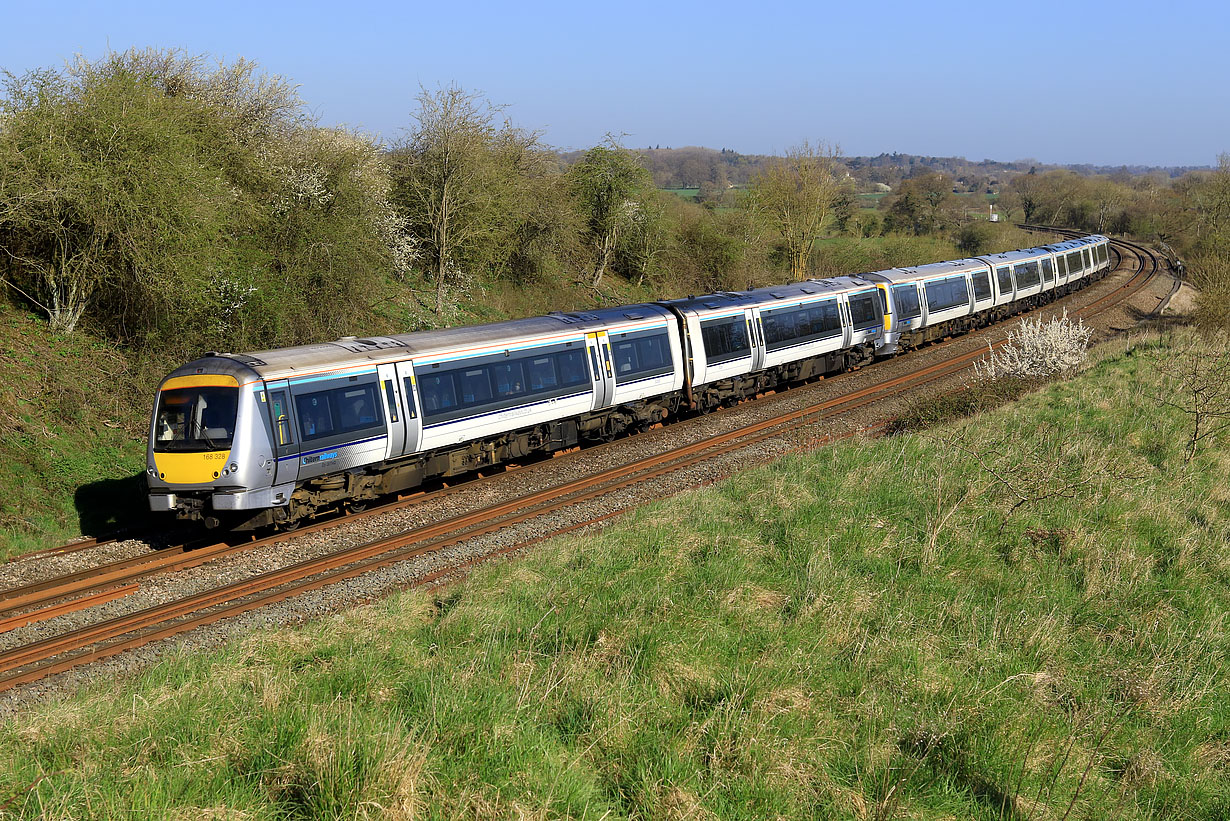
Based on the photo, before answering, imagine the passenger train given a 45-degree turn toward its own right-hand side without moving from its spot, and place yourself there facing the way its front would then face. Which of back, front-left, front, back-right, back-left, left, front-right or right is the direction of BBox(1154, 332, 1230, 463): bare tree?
back

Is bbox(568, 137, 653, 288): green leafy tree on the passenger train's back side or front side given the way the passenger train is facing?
on the back side

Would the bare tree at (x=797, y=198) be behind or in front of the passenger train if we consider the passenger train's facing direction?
behind

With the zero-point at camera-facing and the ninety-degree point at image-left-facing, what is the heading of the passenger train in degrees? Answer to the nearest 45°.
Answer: approximately 45°

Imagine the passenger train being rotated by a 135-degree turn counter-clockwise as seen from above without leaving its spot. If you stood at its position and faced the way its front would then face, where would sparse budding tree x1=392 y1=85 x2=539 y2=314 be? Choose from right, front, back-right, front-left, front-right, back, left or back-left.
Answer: left
